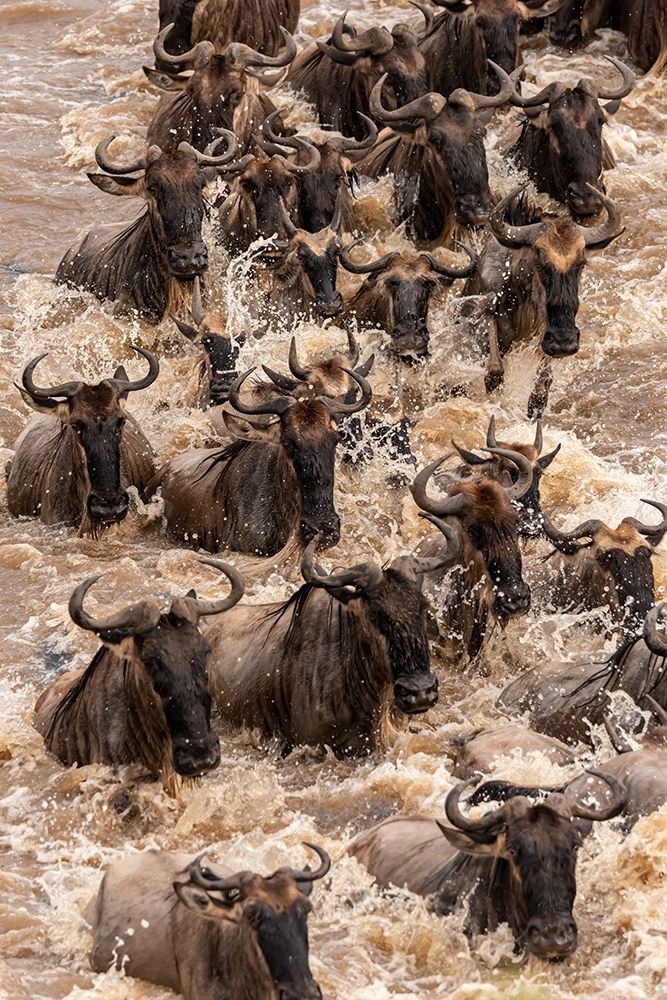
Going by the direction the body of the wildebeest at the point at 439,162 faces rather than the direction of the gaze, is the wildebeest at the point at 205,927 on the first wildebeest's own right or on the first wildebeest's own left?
on the first wildebeest's own right

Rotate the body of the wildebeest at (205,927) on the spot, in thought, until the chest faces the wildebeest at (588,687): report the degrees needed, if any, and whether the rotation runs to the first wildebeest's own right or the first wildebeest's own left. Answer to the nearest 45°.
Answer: approximately 90° to the first wildebeest's own left

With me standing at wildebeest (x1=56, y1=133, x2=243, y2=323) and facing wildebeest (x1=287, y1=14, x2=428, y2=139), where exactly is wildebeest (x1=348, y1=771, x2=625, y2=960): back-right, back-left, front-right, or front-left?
back-right

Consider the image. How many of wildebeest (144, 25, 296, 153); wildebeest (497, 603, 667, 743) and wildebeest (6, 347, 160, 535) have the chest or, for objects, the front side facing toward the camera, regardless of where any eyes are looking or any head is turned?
2

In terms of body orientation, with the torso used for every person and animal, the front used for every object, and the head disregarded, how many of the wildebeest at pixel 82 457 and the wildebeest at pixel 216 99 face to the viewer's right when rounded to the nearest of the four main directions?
0

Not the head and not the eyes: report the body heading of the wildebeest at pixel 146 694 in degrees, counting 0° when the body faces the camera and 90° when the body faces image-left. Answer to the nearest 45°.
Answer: approximately 315°

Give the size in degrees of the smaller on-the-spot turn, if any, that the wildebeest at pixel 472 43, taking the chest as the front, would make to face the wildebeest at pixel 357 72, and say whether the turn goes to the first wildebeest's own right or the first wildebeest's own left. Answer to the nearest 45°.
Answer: approximately 90° to the first wildebeest's own right

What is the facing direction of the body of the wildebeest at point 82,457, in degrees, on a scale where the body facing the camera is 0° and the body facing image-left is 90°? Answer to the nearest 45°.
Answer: approximately 0°

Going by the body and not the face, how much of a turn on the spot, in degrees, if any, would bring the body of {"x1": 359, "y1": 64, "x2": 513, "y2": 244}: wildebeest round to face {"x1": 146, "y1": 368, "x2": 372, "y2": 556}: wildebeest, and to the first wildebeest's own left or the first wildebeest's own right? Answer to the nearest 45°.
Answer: approximately 45° to the first wildebeest's own right

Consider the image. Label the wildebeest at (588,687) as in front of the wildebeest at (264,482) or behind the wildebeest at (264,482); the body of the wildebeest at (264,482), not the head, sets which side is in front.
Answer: in front

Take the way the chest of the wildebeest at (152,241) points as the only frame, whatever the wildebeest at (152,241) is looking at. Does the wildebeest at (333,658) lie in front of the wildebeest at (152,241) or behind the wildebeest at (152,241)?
in front

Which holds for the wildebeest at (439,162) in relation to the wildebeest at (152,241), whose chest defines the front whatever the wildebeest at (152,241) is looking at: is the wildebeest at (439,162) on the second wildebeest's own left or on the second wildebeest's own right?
on the second wildebeest's own left
